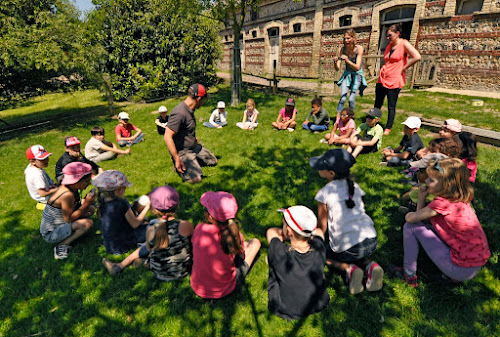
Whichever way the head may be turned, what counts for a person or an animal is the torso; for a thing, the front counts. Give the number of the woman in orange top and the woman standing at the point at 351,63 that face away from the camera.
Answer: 0

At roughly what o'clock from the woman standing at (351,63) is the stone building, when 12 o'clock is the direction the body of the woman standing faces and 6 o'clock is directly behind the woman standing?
The stone building is roughly at 5 o'clock from the woman standing.

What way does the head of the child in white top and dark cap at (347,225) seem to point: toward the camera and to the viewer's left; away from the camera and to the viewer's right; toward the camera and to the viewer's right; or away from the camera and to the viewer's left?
away from the camera and to the viewer's left

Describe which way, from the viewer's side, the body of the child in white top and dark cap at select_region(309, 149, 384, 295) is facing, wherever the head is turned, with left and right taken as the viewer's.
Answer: facing away from the viewer and to the left of the viewer

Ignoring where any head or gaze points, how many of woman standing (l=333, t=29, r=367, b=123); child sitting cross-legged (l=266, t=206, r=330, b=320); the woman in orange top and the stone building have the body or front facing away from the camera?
1

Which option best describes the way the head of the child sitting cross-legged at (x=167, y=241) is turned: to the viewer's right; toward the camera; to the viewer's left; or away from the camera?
away from the camera

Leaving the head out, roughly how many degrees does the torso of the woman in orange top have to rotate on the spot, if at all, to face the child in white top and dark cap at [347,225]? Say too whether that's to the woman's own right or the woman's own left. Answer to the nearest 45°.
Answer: approximately 45° to the woman's own left

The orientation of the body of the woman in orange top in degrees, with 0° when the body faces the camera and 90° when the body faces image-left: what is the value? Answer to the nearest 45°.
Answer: approximately 45°

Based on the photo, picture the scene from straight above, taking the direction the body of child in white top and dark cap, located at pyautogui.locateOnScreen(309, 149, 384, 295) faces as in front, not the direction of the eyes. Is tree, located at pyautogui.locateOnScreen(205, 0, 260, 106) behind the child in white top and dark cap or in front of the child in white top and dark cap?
in front

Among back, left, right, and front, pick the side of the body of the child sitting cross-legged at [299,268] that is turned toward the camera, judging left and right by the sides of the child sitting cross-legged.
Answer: back

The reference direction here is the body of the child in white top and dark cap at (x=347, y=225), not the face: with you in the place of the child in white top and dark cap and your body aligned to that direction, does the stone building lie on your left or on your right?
on your right

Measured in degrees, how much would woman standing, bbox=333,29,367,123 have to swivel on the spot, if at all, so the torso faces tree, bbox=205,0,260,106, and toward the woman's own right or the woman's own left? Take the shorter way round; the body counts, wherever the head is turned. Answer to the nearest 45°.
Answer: approximately 90° to the woman's own right
